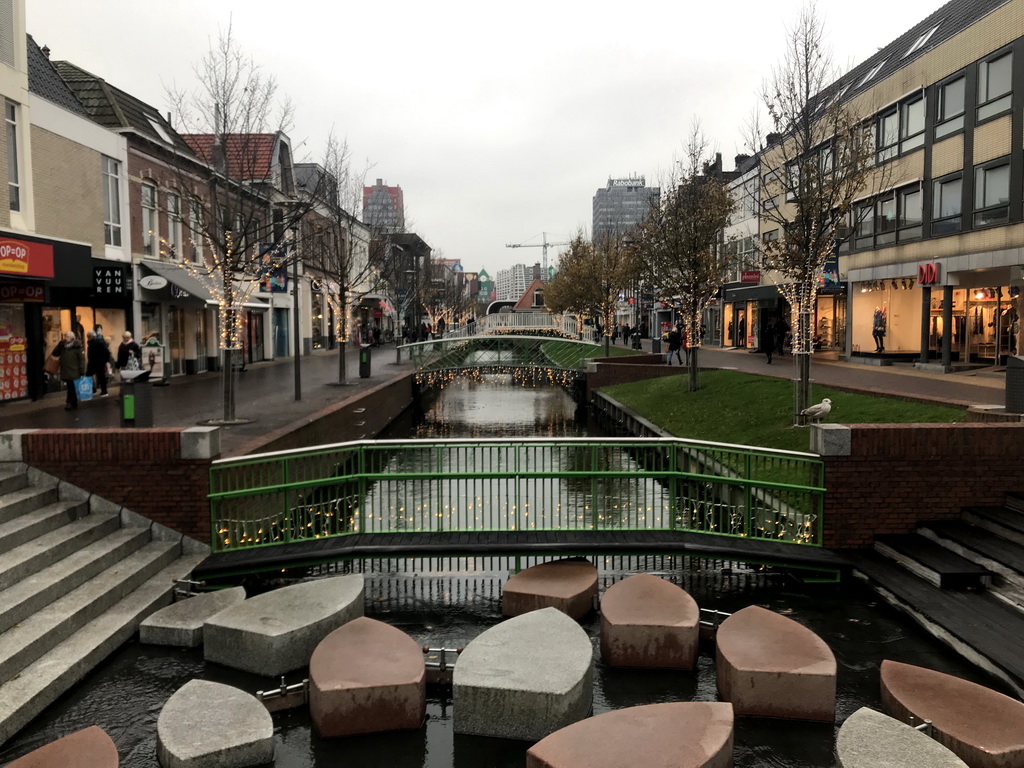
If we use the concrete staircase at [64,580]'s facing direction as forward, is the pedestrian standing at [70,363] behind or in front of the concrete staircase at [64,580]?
behind

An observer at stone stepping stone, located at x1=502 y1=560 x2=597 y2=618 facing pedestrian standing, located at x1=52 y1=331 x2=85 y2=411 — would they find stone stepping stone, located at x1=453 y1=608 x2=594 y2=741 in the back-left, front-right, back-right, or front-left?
back-left

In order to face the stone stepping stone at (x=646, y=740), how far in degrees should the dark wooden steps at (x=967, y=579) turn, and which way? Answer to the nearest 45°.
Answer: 0° — it already faces it

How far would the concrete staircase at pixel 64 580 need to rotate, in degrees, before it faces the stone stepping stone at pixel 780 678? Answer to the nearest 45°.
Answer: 0° — it already faces it

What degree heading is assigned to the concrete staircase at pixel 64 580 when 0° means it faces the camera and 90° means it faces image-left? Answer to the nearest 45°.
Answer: approximately 315°

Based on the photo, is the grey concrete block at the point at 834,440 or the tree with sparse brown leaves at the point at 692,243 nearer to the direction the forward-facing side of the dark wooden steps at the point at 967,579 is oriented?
the grey concrete block

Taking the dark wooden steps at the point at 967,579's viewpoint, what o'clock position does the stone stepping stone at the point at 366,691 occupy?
The stone stepping stone is roughly at 12 o'clock from the dark wooden steps.

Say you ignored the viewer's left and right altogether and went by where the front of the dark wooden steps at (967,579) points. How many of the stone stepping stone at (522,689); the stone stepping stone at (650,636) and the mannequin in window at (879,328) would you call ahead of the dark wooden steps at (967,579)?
2

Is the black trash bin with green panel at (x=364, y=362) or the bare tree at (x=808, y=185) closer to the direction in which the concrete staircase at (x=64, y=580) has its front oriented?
the bare tree

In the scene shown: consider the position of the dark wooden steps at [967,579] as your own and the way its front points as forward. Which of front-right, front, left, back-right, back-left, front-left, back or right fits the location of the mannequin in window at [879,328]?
back-right

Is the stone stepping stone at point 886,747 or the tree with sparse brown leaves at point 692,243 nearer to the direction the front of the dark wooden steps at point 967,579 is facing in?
the stone stepping stone

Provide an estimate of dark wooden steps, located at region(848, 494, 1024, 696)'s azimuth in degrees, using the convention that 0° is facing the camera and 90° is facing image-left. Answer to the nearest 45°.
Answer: approximately 45°

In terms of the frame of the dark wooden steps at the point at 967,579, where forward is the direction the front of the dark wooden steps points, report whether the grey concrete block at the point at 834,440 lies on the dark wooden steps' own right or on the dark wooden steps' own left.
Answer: on the dark wooden steps' own right
